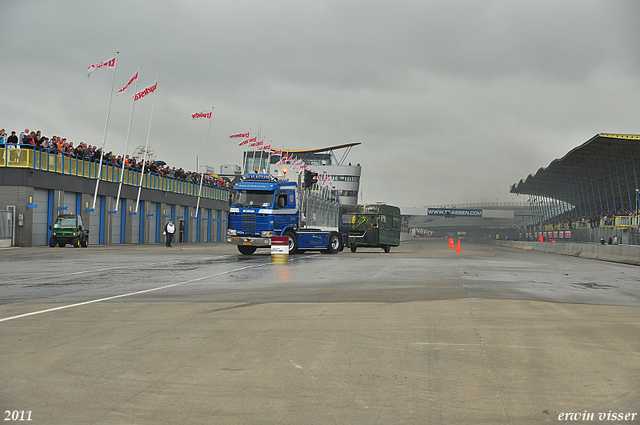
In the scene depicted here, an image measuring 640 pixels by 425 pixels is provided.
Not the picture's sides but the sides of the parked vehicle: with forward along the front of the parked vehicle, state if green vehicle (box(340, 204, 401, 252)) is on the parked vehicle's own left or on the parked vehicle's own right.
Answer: on the parked vehicle's own left

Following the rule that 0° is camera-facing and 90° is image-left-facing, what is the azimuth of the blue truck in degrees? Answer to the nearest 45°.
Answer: approximately 45°

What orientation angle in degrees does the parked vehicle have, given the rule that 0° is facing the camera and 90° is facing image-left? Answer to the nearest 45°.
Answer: approximately 45°

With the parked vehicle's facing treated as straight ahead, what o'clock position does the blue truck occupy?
The blue truck is roughly at 9 o'clock from the parked vehicle.

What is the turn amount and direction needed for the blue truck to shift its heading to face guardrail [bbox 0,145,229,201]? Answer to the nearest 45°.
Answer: approximately 90° to its right

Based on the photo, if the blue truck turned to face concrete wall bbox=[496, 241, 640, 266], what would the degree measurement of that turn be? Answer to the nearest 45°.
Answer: approximately 135° to its left

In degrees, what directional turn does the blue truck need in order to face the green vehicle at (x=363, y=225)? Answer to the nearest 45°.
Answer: approximately 180°
